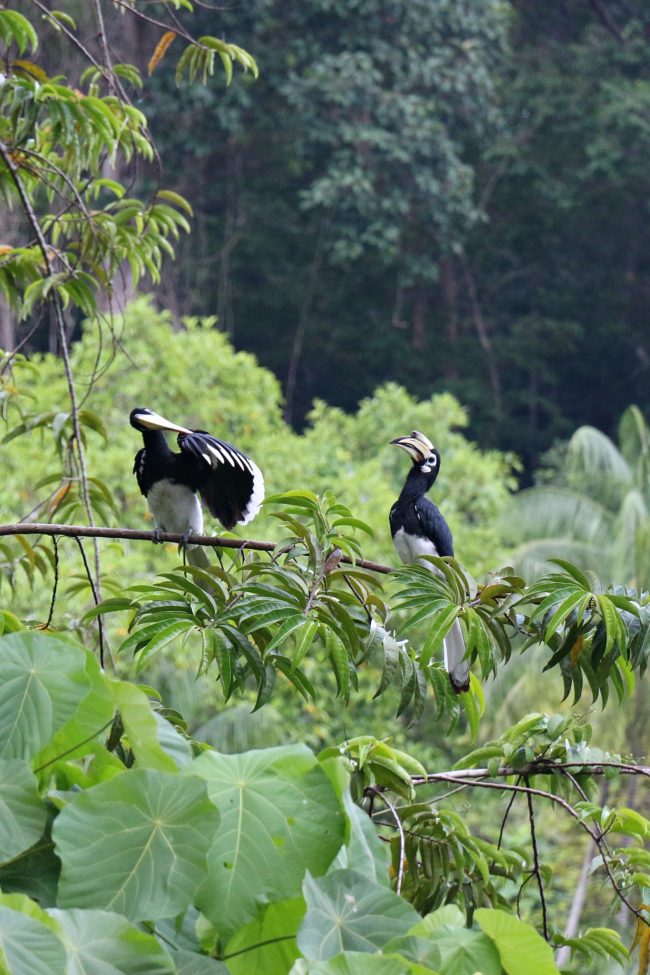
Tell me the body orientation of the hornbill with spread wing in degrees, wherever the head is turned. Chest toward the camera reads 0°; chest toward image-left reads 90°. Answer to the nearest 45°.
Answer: approximately 0°

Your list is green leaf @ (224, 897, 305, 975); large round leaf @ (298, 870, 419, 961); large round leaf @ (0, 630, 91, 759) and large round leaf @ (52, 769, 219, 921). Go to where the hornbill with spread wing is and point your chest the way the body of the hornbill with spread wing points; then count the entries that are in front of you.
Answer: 4

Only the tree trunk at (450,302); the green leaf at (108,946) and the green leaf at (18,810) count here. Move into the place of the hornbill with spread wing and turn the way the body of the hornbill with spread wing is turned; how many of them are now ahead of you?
2

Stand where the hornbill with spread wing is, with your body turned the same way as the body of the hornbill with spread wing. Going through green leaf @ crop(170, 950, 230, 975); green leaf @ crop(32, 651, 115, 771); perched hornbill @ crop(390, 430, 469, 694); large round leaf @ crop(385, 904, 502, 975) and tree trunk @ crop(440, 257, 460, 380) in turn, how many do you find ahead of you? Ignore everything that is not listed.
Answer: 3

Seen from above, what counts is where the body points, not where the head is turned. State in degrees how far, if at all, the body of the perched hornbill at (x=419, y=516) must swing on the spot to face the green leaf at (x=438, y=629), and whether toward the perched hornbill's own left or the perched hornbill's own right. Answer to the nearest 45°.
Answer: approximately 45° to the perched hornbill's own left

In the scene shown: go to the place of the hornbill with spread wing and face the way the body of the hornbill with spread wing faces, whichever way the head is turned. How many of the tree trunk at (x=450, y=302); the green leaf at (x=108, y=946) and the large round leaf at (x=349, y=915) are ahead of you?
2

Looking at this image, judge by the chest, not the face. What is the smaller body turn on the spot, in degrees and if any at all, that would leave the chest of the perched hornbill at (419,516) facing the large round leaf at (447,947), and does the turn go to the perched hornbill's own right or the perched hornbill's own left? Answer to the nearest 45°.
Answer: approximately 45° to the perched hornbill's own left

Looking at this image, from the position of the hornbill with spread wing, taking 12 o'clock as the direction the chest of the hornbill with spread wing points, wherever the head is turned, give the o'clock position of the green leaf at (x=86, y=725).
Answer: The green leaf is roughly at 12 o'clock from the hornbill with spread wing.
